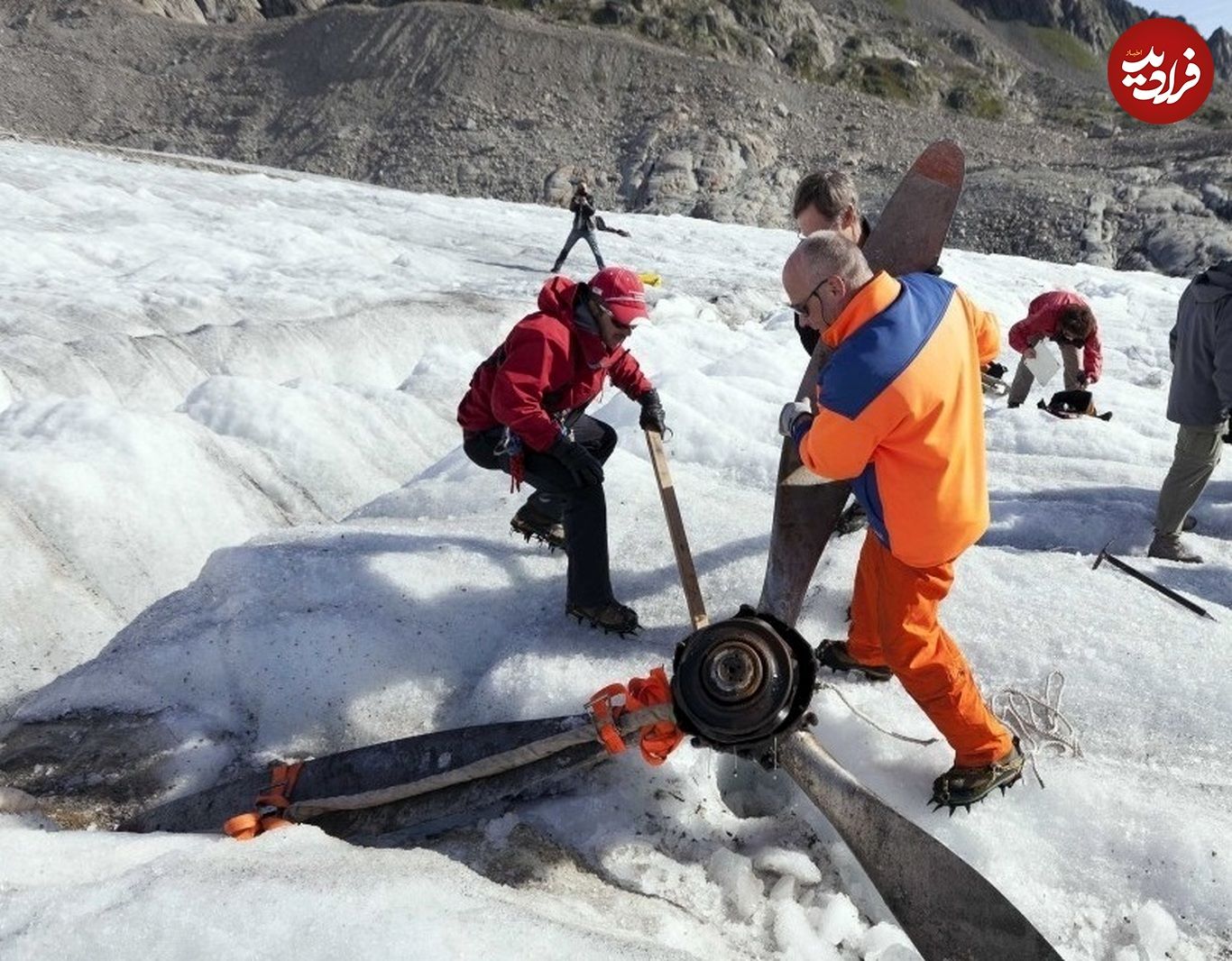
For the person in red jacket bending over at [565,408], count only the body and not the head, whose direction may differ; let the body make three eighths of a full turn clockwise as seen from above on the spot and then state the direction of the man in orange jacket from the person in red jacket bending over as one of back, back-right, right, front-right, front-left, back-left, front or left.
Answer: back-left

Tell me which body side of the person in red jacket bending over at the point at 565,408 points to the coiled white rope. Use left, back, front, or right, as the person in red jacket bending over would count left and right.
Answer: front

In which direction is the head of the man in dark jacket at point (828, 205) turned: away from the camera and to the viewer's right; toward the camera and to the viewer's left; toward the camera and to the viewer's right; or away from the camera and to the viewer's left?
toward the camera and to the viewer's left

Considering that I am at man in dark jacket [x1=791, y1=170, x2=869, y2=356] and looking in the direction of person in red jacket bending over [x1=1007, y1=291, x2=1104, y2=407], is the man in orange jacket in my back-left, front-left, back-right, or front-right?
back-right

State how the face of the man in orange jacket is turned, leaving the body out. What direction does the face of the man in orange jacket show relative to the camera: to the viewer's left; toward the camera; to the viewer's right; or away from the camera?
to the viewer's left

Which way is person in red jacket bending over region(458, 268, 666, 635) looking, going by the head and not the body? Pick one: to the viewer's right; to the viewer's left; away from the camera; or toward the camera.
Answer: to the viewer's right

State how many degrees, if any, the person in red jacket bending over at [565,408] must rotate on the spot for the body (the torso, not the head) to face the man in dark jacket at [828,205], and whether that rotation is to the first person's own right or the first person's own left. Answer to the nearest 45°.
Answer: approximately 90° to the first person's own left

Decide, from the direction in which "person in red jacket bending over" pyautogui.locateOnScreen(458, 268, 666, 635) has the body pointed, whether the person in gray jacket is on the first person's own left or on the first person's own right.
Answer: on the first person's own left
